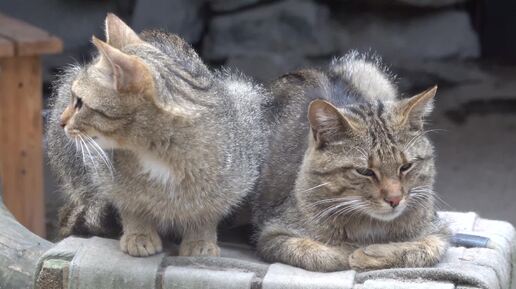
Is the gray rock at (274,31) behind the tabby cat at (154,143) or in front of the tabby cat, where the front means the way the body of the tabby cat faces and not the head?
behind

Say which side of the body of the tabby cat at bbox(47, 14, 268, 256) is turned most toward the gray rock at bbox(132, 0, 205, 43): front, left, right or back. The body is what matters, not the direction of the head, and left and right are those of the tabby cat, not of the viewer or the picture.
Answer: back

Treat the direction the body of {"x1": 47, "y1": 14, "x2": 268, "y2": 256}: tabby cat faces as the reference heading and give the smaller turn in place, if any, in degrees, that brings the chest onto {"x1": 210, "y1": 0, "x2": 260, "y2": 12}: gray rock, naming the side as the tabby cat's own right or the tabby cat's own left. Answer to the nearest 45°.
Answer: approximately 180°

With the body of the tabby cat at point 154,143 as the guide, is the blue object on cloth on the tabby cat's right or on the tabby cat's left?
on the tabby cat's left

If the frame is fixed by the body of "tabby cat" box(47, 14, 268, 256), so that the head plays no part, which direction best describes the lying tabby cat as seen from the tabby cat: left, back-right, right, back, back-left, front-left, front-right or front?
left

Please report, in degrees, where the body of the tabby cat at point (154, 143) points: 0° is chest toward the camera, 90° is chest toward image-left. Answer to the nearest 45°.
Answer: approximately 0°
